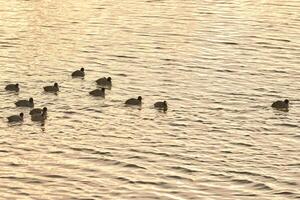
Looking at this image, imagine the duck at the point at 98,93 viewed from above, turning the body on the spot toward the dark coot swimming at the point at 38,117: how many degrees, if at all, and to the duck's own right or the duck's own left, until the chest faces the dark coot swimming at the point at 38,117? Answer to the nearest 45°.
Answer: approximately 135° to the duck's own right

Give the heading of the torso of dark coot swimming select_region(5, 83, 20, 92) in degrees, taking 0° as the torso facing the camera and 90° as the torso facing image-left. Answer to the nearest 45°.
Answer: approximately 270°

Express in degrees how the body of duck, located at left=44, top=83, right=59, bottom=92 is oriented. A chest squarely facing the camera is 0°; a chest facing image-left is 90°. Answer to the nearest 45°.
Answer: approximately 270°

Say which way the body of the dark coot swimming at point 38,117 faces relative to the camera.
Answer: to the viewer's right

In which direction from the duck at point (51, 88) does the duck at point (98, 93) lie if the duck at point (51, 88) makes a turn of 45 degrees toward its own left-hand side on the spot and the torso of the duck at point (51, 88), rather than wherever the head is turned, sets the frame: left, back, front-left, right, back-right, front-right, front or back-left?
front-right
